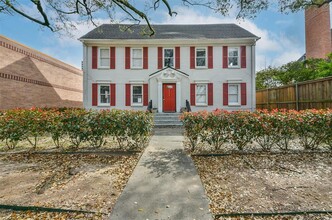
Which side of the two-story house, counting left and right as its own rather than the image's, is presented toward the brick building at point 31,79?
right

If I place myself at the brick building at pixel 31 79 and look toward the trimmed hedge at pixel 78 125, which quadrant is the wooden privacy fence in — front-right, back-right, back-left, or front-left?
front-left

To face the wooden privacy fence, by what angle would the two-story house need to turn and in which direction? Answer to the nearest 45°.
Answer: approximately 45° to its left

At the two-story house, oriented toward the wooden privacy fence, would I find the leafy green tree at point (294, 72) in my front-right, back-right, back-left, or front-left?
front-left

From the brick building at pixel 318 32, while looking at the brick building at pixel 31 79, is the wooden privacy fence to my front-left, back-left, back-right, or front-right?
front-left

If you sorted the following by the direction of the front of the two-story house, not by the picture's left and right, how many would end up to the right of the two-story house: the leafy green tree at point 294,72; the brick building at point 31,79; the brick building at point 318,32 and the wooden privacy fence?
1

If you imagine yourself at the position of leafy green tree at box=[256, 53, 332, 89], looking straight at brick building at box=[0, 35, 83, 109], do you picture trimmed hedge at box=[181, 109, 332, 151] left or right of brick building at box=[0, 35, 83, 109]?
left

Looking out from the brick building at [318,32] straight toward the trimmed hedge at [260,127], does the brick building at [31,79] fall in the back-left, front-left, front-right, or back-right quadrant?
front-right

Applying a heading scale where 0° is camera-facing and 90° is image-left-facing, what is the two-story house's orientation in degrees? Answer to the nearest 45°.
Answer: approximately 0°

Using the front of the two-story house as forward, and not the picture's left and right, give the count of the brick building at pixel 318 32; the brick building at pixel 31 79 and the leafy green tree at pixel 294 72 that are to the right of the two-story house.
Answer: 1

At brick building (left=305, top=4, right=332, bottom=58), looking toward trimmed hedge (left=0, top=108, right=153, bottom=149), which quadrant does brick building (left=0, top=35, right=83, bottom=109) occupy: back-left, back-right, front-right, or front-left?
front-right

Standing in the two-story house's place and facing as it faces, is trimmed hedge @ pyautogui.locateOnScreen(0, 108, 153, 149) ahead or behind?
ahead

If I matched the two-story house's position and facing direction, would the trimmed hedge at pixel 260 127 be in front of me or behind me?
in front

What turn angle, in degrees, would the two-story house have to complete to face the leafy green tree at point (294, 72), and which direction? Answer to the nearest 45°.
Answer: approximately 135° to its left

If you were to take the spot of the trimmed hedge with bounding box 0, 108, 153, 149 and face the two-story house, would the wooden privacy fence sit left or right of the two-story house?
right
